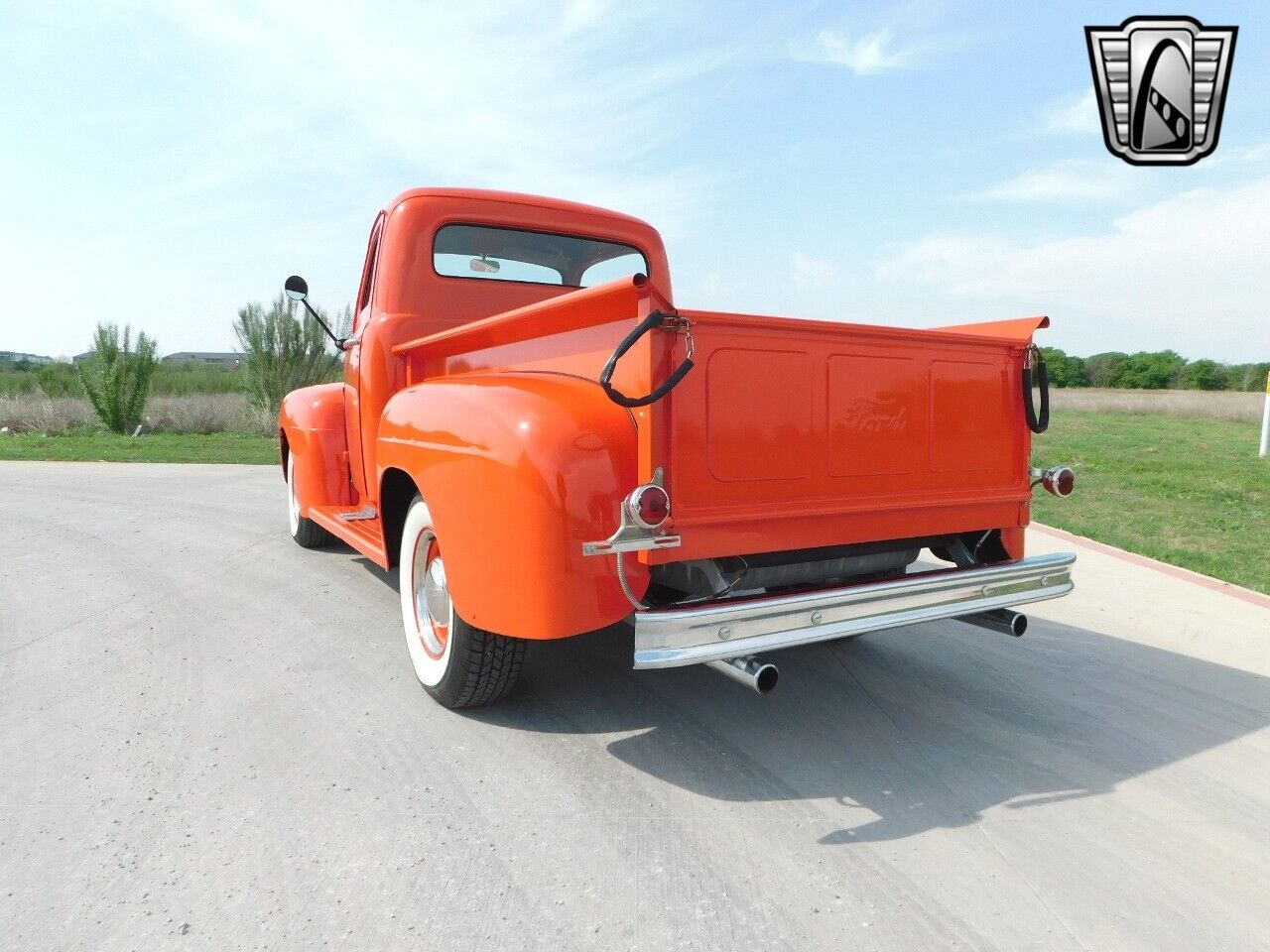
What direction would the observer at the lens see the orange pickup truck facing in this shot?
facing away from the viewer and to the left of the viewer

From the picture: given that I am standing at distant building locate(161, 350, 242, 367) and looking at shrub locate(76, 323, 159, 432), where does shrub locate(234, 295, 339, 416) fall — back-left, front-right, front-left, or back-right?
front-left

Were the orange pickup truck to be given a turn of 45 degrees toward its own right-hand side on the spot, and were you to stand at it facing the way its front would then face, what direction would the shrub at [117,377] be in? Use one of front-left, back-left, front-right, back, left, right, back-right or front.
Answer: front-left

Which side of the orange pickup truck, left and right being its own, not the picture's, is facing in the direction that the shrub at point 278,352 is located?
front

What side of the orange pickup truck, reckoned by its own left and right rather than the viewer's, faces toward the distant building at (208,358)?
front
